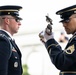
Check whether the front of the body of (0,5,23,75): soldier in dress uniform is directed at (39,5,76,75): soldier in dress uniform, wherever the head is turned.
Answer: yes

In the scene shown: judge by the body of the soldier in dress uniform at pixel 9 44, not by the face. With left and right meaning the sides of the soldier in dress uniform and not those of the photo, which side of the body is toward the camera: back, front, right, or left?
right

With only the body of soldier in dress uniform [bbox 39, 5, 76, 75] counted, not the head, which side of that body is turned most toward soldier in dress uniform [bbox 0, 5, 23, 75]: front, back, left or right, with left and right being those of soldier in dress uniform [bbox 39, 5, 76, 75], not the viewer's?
front

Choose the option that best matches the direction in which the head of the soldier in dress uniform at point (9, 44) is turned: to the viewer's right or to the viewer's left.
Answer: to the viewer's right

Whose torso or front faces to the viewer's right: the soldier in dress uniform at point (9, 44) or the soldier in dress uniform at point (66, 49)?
the soldier in dress uniform at point (9, 44)

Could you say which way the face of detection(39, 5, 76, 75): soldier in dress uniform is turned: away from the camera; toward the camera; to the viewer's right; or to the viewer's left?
to the viewer's left

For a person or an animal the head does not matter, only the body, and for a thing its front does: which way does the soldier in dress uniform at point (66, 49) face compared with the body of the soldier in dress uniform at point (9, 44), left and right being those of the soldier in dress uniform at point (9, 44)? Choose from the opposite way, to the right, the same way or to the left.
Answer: the opposite way

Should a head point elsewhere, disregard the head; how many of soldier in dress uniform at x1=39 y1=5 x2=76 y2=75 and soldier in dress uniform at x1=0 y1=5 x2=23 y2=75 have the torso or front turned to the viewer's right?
1

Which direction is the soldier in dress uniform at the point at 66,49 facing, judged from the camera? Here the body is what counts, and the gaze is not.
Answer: to the viewer's left
